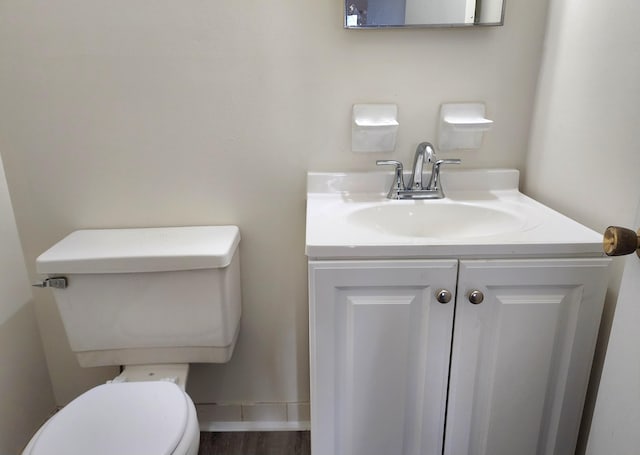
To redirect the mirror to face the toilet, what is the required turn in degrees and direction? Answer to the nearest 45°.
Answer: approximately 45° to its right

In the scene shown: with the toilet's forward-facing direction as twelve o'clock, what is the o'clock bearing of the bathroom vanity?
The bathroom vanity is roughly at 9 o'clock from the toilet.

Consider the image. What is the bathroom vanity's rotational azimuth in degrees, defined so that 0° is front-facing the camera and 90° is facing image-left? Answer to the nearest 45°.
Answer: approximately 0°

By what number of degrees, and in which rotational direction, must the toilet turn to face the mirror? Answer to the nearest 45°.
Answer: approximately 135° to its left

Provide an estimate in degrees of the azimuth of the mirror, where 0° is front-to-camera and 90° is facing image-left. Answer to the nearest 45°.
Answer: approximately 0°

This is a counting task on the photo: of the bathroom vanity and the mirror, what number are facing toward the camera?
2

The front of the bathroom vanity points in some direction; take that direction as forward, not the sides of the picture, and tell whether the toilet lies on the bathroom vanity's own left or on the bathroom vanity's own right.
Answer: on the bathroom vanity's own right
